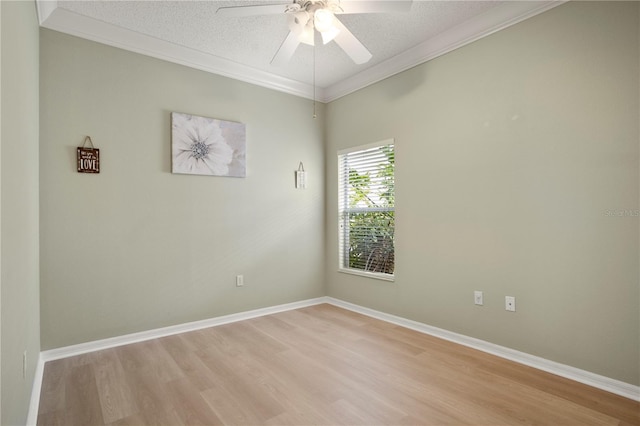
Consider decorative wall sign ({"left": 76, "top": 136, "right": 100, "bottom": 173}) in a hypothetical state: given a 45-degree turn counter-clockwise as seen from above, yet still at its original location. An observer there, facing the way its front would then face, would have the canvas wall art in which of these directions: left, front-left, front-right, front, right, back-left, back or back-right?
front-left

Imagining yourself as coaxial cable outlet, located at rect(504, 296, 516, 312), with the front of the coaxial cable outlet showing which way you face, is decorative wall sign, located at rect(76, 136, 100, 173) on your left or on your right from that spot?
on your right

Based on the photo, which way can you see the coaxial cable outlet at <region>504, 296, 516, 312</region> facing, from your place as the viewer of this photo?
facing the viewer

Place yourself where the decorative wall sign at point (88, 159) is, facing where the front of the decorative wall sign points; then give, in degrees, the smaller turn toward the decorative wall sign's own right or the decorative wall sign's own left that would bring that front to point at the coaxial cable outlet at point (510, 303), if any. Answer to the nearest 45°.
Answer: approximately 45° to the decorative wall sign's own left

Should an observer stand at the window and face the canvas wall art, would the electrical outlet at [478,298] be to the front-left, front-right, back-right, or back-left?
back-left

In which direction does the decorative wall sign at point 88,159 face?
toward the camera

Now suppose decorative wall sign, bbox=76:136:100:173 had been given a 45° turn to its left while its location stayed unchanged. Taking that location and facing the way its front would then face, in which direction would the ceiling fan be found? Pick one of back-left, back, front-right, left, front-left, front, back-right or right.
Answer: front

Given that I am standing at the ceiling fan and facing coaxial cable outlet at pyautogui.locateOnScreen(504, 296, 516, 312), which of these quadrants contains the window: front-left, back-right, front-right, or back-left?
front-left

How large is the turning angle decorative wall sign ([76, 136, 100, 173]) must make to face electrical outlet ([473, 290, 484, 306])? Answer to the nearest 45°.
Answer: approximately 45° to its left
